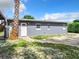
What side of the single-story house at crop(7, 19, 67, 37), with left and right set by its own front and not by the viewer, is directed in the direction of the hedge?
left

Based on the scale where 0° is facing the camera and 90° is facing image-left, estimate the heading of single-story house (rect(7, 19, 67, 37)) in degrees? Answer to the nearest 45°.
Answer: approximately 315°

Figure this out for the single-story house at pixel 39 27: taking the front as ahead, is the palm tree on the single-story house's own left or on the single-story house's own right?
on the single-story house's own right
